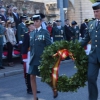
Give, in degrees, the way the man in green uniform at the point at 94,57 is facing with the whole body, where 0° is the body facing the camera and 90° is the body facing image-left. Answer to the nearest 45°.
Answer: approximately 0°

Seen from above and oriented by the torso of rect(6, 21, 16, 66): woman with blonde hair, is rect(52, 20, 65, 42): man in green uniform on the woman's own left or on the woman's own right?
on the woman's own left

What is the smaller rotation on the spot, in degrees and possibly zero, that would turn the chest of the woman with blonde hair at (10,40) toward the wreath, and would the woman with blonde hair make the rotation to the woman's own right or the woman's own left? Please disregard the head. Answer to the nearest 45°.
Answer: approximately 45° to the woman's own right

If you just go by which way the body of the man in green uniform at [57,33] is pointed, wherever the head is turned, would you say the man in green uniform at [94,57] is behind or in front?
in front

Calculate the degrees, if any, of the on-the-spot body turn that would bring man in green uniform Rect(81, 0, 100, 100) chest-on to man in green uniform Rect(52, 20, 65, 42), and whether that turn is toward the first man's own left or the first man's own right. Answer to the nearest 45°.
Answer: approximately 180°
